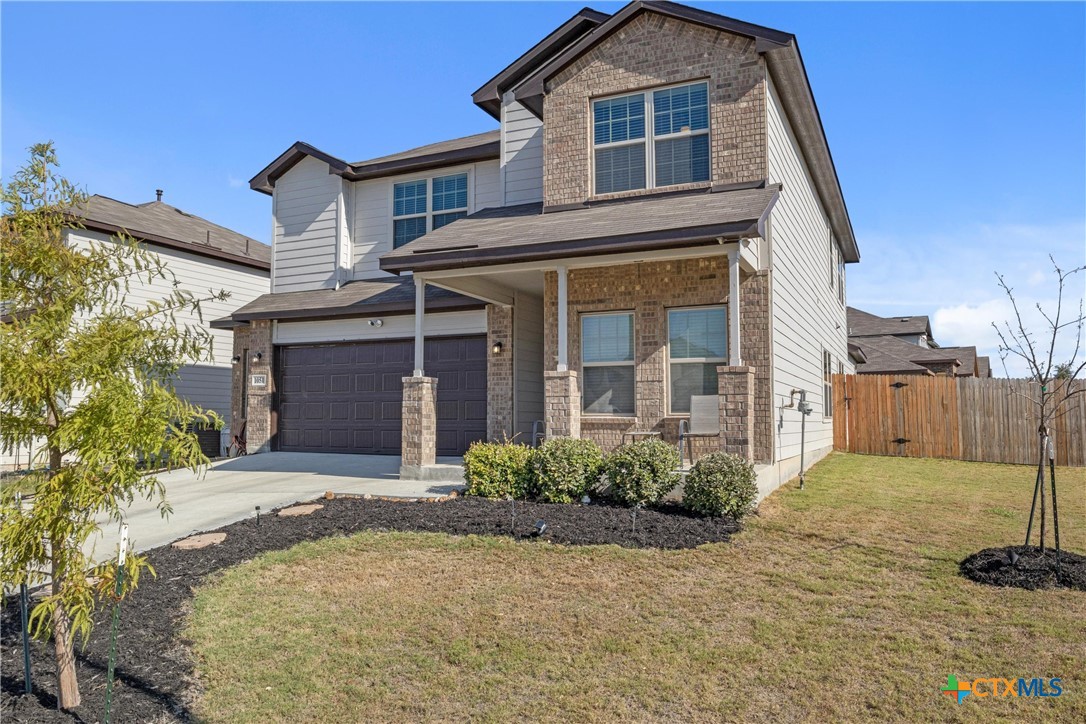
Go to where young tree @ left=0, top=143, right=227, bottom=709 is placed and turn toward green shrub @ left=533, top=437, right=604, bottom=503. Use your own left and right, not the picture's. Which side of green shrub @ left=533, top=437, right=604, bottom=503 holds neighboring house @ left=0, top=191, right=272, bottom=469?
left

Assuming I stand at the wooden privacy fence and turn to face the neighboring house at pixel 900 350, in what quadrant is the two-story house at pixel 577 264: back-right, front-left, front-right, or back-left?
back-left

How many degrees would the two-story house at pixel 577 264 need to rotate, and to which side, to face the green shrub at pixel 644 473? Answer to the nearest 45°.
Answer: approximately 45° to its left

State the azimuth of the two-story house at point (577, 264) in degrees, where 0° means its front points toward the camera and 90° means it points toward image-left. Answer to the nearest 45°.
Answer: approximately 45°

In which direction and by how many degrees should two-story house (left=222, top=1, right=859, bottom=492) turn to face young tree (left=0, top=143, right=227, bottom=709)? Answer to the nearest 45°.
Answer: approximately 45° to its left

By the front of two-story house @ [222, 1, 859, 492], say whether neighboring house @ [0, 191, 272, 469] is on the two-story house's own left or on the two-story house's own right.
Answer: on the two-story house's own right

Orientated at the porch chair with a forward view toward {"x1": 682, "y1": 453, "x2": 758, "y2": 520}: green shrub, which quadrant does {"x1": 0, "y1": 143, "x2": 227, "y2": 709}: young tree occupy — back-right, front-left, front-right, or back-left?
front-right

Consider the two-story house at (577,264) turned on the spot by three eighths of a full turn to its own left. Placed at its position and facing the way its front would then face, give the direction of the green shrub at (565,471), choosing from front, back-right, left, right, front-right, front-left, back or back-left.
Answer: right

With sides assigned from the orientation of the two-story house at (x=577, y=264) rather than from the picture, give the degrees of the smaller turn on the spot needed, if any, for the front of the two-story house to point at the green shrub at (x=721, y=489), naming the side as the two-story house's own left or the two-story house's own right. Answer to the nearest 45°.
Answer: approximately 45° to the two-story house's own left
